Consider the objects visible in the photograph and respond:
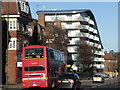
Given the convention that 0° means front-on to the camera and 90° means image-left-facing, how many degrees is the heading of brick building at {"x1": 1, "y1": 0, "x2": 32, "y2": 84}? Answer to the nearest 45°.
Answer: approximately 315°
